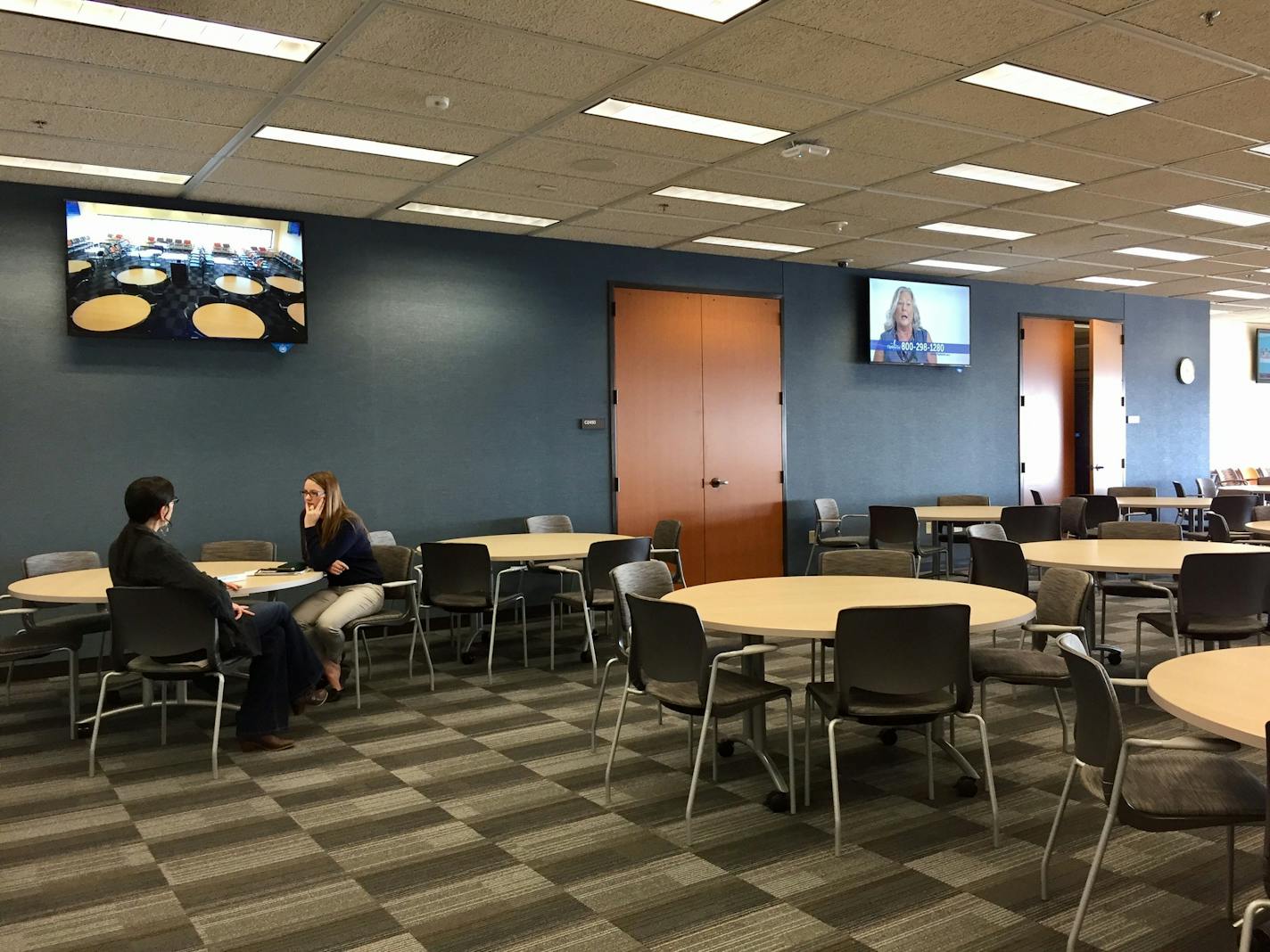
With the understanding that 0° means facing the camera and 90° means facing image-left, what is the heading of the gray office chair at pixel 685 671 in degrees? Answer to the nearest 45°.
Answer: approximately 225°

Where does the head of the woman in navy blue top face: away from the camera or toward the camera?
toward the camera

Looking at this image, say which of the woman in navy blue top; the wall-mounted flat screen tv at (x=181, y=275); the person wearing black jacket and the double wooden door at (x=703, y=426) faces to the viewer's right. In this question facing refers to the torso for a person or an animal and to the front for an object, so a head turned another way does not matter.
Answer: the person wearing black jacket

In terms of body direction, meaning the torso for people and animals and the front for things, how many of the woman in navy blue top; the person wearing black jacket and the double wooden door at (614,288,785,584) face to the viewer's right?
1

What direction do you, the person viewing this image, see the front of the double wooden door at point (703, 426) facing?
facing the viewer

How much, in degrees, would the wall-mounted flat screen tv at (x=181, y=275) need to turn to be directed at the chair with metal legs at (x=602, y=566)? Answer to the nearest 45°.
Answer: approximately 45° to its left

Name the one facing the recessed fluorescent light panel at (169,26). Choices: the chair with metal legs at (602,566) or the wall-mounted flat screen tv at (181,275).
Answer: the wall-mounted flat screen tv

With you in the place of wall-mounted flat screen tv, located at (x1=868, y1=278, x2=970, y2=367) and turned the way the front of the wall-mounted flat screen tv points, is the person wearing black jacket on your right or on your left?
on your right

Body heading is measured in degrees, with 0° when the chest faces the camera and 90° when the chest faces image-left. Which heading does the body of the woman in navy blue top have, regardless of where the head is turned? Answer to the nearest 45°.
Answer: approximately 45°

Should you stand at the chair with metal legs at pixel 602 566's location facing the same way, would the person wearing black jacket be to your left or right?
on your left

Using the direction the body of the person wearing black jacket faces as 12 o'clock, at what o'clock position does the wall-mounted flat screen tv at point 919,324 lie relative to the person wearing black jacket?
The wall-mounted flat screen tv is roughly at 11 o'clock from the person wearing black jacket.

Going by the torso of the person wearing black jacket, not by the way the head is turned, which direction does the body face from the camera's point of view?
to the viewer's right

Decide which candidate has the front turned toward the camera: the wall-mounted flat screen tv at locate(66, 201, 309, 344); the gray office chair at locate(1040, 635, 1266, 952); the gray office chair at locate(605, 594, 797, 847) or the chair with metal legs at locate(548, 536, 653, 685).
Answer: the wall-mounted flat screen tv

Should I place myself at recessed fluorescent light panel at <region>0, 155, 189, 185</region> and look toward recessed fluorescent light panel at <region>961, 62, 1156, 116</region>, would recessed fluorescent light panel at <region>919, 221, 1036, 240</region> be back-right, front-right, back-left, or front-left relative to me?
front-left

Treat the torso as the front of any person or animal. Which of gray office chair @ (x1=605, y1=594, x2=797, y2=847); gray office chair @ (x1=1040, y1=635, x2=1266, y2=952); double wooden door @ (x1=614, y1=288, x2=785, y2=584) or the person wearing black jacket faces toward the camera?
the double wooden door

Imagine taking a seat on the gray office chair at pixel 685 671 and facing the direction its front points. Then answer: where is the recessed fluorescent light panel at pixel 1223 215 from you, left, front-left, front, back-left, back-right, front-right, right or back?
front

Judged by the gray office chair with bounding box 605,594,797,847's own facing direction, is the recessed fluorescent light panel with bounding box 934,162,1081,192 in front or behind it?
in front

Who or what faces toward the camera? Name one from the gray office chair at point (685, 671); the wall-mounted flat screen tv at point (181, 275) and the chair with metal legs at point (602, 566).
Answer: the wall-mounted flat screen tv
